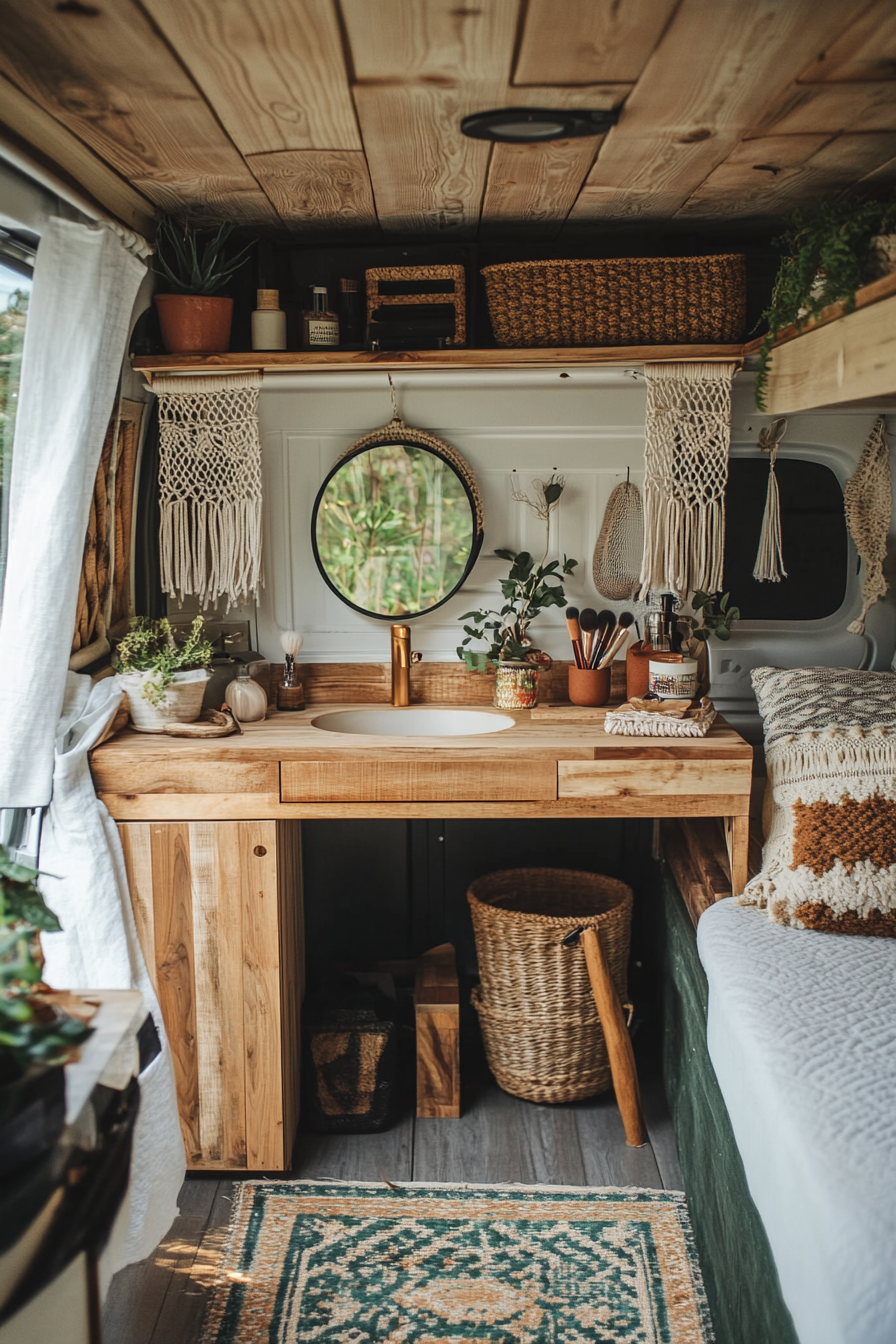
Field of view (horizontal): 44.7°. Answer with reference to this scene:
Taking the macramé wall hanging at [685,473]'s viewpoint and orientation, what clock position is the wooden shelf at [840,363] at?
The wooden shelf is roughly at 11 o'clock from the macramé wall hanging.

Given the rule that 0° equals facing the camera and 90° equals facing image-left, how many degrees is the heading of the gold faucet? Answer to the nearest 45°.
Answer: approximately 0°

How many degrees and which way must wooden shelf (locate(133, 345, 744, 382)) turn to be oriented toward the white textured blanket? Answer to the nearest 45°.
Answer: approximately 45° to its left

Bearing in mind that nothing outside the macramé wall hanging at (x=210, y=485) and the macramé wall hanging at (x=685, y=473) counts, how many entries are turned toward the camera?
2

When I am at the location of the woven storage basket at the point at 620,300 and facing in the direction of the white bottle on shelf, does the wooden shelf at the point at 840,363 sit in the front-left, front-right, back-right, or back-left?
back-left
